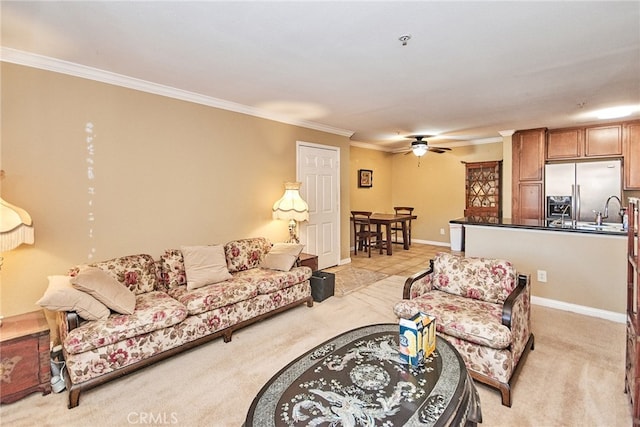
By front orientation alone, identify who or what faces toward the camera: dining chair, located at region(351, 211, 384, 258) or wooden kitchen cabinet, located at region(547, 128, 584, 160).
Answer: the wooden kitchen cabinet

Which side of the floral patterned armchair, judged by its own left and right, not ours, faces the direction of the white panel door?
right

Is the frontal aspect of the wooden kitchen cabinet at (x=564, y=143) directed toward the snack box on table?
yes

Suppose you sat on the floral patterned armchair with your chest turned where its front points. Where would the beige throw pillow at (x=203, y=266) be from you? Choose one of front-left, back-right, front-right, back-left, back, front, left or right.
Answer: front-right

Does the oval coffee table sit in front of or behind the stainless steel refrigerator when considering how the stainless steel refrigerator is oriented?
in front

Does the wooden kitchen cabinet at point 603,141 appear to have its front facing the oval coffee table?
yes

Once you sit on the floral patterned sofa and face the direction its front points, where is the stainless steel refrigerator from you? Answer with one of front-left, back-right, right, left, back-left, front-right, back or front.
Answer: front-left

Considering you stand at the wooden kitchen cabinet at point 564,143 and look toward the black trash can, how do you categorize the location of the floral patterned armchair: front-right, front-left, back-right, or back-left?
front-left

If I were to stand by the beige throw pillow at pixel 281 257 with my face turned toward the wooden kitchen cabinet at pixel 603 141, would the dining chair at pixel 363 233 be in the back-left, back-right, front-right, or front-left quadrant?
front-left

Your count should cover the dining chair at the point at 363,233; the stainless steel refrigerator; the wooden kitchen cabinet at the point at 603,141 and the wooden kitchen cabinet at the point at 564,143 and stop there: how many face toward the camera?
3

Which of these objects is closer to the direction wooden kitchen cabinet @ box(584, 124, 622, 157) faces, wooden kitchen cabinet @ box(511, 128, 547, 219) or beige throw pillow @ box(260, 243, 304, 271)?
the beige throw pillow

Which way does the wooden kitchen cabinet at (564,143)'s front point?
toward the camera

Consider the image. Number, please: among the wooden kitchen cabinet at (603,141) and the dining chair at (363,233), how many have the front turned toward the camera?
1

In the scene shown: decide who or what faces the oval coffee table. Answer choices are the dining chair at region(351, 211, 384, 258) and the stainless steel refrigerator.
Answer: the stainless steel refrigerator

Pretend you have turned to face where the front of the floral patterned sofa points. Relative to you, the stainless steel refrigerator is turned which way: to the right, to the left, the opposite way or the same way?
to the right

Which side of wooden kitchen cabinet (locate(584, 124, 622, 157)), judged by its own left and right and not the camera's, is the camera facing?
front

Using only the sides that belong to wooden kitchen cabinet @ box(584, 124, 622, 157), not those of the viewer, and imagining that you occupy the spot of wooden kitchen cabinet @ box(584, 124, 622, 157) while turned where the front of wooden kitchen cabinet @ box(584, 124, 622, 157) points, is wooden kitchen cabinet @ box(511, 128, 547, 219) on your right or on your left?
on your right

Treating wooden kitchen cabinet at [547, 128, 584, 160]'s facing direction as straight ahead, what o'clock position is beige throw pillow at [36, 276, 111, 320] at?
The beige throw pillow is roughly at 1 o'clock from the wooden kitchen cabinet.

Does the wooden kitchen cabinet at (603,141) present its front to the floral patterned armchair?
yes

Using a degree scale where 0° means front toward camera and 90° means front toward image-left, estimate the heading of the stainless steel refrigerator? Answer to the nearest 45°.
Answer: approximately 0°

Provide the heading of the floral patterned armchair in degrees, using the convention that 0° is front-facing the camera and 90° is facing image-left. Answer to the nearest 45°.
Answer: approximately 45°

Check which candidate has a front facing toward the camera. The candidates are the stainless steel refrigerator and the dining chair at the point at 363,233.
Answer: the stainless steel refrigerator

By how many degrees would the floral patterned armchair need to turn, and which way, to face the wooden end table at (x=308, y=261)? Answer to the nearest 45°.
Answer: approximately 90° to its right
